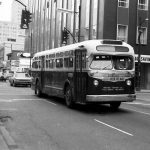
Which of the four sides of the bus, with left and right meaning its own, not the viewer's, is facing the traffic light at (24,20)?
back

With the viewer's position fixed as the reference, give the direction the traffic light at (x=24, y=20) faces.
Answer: facing the viewer

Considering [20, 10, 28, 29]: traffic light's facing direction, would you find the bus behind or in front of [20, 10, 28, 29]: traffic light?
in front

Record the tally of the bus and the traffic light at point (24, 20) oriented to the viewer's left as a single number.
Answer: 0
